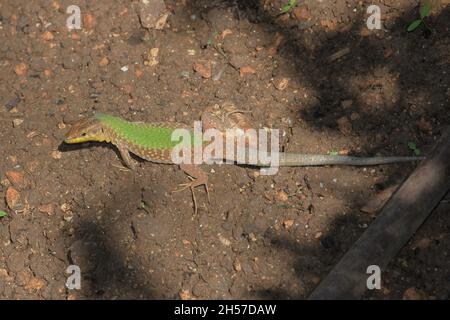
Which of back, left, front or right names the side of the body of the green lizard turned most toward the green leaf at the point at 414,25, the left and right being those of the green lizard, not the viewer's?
back

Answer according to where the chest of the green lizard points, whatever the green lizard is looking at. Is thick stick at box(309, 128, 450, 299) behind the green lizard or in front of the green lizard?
behind

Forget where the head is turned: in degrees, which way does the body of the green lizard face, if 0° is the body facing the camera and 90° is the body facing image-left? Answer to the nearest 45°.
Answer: approximately 90°
